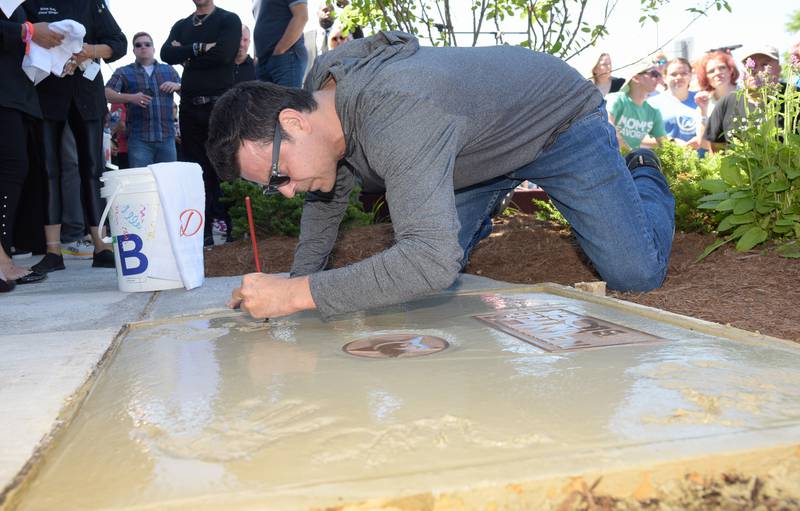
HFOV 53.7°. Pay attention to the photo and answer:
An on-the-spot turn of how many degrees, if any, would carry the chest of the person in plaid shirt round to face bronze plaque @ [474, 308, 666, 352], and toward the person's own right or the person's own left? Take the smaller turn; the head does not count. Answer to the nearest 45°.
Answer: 0° — they already face it

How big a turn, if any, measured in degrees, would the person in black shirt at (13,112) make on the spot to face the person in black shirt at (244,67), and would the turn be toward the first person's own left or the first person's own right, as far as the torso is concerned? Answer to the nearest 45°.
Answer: approximately 45° to the first person's own left

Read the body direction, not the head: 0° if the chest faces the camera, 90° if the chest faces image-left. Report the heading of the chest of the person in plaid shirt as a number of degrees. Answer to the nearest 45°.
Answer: approximately 0°

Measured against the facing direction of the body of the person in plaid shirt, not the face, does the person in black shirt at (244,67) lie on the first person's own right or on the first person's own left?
on the first person's own left
